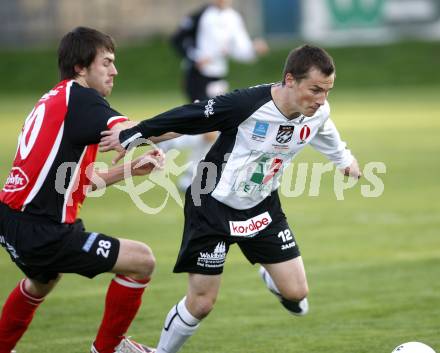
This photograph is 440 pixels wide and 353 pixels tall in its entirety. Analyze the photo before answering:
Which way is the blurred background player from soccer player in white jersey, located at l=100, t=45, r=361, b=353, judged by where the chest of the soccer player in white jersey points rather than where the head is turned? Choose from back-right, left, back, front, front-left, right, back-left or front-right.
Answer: back-left

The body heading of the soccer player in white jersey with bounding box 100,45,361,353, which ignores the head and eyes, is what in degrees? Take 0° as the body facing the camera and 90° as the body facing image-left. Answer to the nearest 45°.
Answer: approximately 315°

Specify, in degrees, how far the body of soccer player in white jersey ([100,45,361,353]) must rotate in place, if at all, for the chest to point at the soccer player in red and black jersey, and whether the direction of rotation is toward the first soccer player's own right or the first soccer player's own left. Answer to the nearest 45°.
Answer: approximately 135° to the first soccer player's own right

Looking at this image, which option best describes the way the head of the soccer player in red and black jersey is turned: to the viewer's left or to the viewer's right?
to the viewer's right
